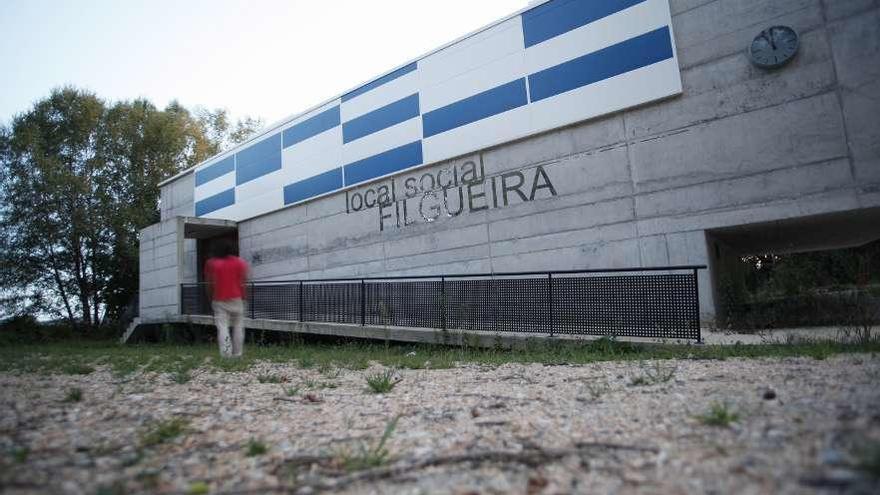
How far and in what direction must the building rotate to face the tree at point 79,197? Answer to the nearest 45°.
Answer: approximately 45° to its right

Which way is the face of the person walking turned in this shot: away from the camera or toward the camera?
away from the camera

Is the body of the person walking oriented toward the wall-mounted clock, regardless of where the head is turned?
no

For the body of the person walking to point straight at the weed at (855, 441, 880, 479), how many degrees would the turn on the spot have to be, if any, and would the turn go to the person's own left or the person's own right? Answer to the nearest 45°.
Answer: approximately 180°

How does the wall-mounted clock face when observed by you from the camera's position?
facing the viewer and to the left of the viewer

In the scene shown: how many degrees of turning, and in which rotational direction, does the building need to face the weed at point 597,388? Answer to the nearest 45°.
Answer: approximately 45° to its left

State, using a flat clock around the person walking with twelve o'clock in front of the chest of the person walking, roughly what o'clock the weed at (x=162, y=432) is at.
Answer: The weed is roughly at 6 o'clock from the person walking.

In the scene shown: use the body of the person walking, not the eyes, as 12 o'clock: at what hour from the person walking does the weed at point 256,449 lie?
The weed is roughly at 6 o'clock from the person walking.

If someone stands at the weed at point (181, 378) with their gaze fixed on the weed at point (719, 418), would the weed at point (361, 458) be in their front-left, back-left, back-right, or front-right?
front-right

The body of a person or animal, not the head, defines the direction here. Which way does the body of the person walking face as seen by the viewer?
away from the camera

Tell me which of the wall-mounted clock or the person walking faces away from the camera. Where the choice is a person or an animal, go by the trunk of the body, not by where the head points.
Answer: the person walking

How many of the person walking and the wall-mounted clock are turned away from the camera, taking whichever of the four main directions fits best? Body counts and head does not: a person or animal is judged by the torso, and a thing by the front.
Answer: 1

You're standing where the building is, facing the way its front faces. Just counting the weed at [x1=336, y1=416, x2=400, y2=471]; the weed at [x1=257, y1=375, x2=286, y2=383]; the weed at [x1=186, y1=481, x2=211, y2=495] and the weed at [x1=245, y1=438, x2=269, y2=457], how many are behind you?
0

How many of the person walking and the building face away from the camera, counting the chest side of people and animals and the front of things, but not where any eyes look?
1

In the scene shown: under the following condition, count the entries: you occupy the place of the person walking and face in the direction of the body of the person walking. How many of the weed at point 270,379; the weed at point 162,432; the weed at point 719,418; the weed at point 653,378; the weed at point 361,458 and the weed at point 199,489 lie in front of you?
0

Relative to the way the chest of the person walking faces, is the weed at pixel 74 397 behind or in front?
behind
